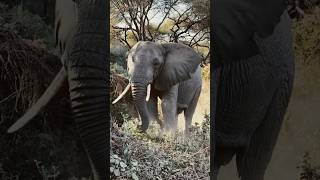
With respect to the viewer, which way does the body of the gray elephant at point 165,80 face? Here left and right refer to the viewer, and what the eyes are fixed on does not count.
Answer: facing the viewer and to the left of the viewer
